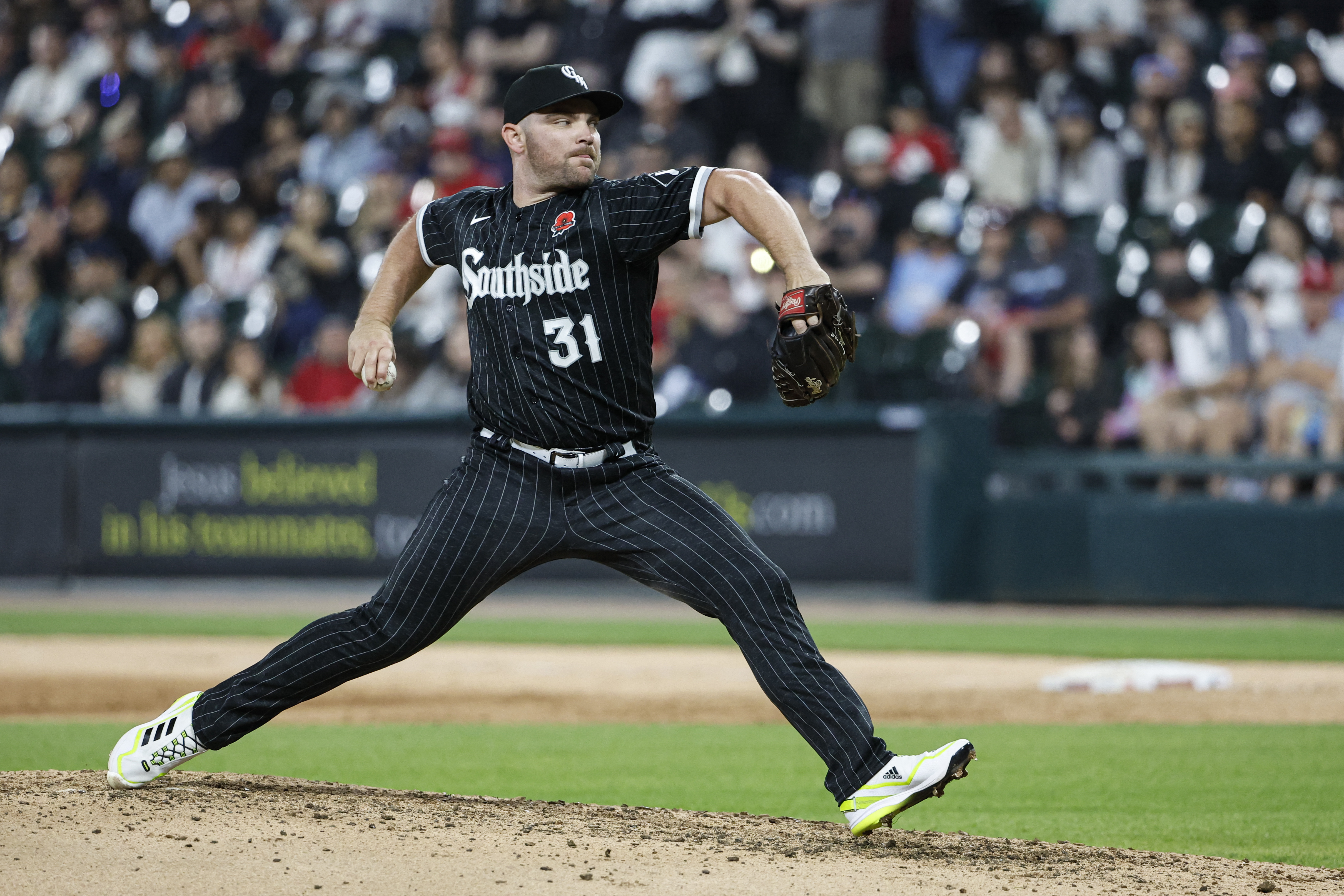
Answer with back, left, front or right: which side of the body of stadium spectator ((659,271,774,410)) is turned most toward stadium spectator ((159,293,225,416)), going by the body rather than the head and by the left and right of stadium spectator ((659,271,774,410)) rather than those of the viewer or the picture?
right

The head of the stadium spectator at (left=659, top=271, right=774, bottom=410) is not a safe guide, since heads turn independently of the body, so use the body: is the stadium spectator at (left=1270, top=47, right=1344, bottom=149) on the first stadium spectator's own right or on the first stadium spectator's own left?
on the first stadium spectator's own left

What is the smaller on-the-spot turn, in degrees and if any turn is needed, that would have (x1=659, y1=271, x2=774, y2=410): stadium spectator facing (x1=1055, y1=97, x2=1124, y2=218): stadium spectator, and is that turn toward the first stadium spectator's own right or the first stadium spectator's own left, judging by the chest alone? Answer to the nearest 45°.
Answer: approximately 90° to the first stadium spectator's own left

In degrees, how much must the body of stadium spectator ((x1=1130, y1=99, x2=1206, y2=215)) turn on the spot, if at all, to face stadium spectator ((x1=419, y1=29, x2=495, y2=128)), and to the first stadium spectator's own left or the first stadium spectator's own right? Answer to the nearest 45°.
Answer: approximately 90° to the first stadium spectator's own right

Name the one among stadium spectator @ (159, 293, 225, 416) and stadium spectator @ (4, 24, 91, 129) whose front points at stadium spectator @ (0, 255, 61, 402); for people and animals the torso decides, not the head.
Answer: stadium spectator @ (4, 24, 91, 129)
